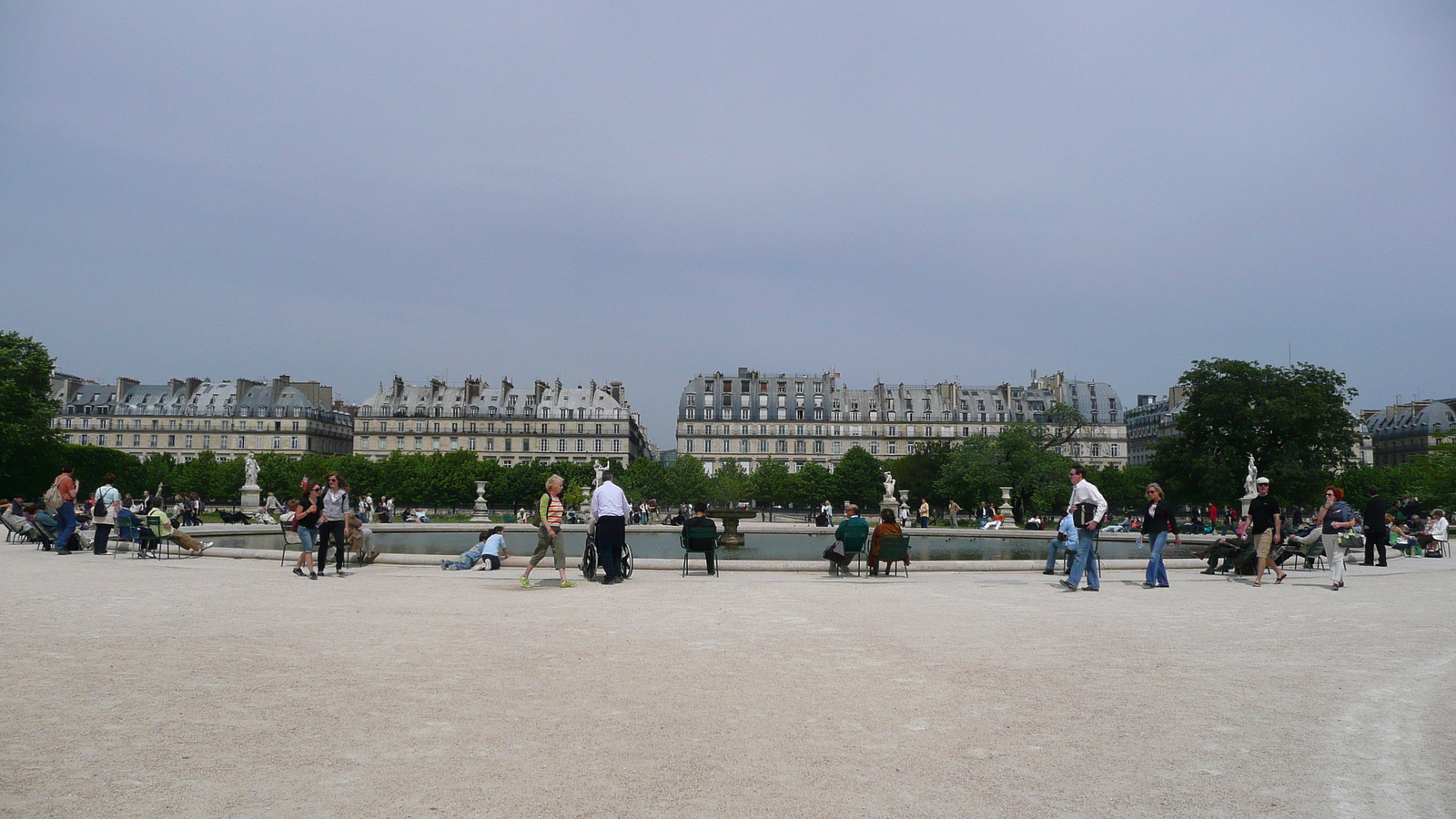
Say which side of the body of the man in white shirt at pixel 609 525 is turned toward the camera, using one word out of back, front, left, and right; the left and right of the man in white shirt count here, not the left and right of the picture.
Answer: back

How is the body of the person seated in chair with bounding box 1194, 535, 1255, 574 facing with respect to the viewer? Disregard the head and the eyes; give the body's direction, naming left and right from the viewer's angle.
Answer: facing to the left of the viewer

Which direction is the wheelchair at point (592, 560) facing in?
away from the camera

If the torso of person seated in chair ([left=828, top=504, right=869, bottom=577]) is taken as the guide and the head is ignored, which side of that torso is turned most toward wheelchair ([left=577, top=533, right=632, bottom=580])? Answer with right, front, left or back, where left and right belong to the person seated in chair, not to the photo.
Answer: left

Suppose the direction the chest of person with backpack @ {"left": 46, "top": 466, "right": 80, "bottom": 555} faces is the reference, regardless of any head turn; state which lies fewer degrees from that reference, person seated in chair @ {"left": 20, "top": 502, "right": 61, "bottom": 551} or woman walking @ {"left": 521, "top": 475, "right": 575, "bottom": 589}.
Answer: the woman walking

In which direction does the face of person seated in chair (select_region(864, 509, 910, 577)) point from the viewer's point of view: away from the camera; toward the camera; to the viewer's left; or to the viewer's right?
away from the camera

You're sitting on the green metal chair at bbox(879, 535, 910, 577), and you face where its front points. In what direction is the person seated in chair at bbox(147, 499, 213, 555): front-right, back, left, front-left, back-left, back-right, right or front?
left

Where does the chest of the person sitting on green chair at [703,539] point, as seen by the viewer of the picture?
away from the camera

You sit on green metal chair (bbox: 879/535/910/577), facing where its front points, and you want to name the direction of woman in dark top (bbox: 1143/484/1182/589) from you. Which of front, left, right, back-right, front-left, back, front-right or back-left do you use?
right

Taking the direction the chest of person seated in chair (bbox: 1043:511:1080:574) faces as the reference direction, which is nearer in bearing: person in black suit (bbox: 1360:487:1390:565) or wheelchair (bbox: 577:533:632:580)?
the wheelchair

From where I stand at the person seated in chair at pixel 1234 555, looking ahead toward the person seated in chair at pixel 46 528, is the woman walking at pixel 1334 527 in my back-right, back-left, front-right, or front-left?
back-left

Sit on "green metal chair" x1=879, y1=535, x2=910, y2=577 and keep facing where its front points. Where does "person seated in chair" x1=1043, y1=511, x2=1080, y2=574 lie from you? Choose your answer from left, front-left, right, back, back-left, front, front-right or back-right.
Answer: right
